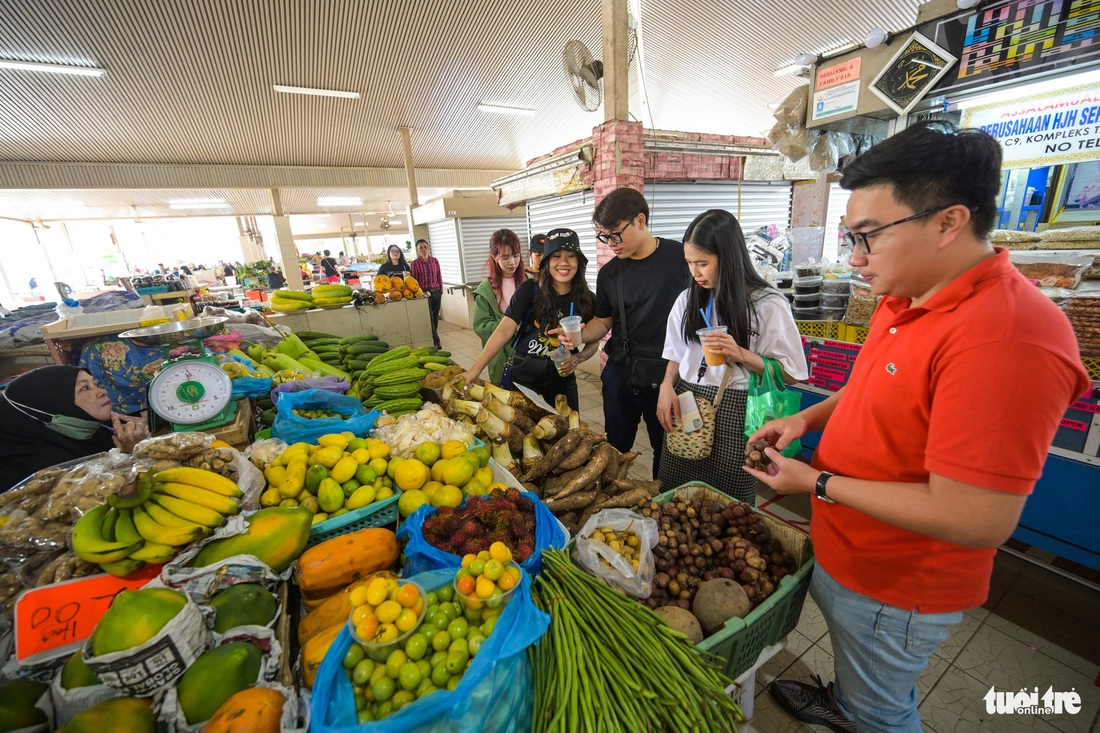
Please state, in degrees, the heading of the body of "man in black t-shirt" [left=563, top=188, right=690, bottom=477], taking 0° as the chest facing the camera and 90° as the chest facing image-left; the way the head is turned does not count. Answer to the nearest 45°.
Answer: approximately 45°

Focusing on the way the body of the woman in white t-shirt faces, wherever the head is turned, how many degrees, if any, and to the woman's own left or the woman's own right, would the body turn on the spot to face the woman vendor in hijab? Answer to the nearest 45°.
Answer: approximately 45° to the woman's own right

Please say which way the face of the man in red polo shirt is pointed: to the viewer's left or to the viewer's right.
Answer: to the viewer's left

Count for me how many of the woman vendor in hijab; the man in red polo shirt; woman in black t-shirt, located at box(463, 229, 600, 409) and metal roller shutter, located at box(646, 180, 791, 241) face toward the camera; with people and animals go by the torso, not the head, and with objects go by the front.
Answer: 2

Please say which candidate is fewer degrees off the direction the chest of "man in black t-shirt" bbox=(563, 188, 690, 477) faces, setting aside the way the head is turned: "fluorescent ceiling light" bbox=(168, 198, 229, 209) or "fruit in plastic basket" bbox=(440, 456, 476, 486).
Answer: the fruit in plastic basket

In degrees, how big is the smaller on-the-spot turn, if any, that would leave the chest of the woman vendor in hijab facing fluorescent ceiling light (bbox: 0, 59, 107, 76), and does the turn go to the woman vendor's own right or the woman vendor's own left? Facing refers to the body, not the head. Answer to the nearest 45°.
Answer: approximately 90° to the woman vendor's own left

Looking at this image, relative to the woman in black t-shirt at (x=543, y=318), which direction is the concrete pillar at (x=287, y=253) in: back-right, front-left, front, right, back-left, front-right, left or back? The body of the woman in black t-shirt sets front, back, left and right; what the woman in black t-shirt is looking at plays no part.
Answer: back-right

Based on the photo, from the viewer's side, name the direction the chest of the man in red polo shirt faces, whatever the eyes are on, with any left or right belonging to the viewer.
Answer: facing to the left of the viewer

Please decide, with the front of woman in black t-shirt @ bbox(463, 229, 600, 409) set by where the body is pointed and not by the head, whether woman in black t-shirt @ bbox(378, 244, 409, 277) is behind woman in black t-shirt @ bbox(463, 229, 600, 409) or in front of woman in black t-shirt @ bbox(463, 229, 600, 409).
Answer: behind

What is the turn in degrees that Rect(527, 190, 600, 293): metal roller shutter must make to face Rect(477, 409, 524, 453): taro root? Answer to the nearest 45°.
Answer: approximately 45° to its left

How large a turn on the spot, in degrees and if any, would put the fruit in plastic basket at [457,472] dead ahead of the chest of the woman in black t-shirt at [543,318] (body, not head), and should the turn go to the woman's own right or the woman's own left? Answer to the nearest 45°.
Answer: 0° — they already face it

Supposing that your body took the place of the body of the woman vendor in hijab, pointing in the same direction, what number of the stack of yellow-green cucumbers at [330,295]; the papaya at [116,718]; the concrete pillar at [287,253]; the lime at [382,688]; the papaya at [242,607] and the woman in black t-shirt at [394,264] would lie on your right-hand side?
3

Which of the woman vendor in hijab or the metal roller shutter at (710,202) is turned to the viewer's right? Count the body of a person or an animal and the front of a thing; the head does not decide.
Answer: the woman vendor in hijab

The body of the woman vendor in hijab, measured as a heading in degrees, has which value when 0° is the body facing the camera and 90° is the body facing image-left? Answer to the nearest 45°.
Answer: approximately 270°
